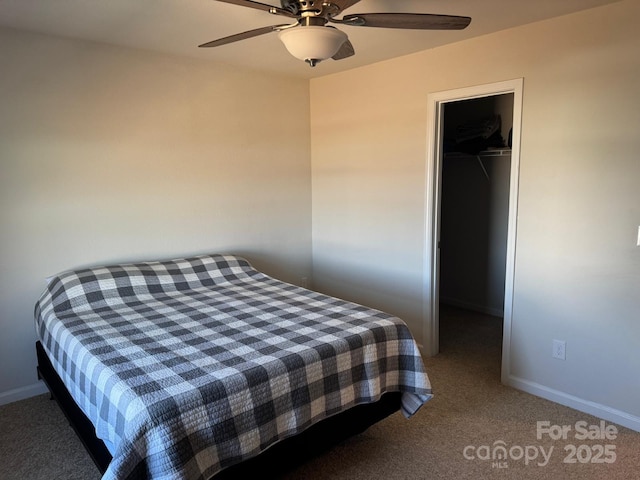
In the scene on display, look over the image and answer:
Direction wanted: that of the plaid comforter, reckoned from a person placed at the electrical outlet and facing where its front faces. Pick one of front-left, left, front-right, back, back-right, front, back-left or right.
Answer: front

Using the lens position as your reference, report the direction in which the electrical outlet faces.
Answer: facing the viewer and to the left of the viewer
